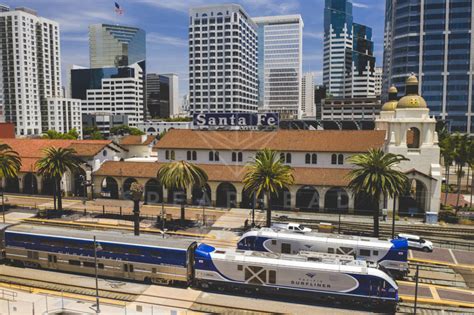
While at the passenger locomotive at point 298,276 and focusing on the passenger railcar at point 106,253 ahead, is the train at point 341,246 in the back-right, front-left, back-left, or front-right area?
back-right

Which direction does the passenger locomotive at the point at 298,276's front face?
to the viewer's right

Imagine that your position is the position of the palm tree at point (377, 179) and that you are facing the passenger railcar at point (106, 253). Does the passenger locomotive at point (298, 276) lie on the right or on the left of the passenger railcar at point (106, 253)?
left

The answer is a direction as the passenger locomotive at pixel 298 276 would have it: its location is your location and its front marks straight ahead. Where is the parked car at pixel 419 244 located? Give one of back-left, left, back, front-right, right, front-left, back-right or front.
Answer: front-left

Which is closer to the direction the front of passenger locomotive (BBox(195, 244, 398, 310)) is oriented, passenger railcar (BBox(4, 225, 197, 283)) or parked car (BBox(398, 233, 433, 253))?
the parked car

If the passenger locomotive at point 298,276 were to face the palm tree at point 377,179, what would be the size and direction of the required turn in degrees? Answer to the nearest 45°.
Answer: approximately 45° to its left

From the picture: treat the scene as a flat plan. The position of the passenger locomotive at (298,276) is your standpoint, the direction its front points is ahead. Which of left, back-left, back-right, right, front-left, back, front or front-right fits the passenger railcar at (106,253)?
back
